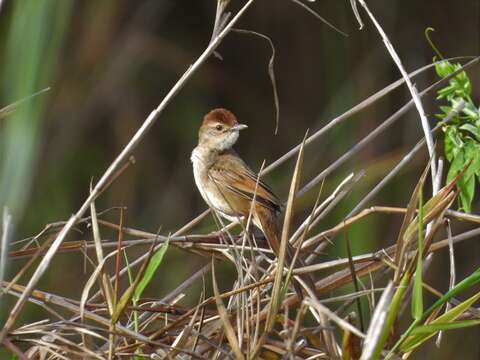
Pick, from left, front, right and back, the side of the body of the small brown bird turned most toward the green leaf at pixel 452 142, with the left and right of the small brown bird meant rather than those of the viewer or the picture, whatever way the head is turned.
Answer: back

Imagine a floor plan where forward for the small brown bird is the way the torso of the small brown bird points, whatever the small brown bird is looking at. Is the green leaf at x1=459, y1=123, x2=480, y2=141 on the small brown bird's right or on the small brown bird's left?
on the small brown bird's left

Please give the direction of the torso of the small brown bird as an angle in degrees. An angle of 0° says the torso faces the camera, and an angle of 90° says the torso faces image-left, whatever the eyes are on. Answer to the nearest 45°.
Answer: approximately 90°
